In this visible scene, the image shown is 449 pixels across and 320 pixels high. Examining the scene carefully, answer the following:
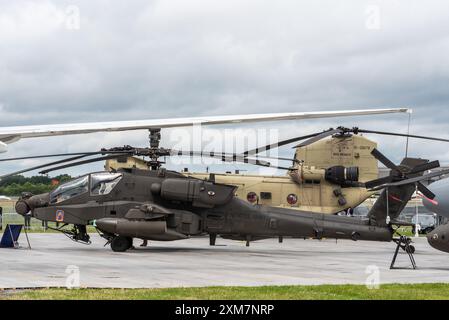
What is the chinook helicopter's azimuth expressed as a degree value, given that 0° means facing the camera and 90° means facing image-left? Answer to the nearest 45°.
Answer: approximately 90°

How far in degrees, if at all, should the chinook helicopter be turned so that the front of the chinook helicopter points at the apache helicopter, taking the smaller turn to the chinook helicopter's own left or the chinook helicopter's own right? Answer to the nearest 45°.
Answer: approximately 45° to the chinook helicopter's own left

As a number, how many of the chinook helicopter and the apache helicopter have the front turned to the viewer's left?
2

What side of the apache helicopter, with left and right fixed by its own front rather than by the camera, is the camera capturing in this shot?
left

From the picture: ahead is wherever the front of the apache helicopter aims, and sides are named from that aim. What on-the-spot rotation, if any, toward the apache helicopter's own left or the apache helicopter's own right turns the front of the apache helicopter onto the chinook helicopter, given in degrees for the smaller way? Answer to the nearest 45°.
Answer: approximately 135° to the apache helicopter's own right
